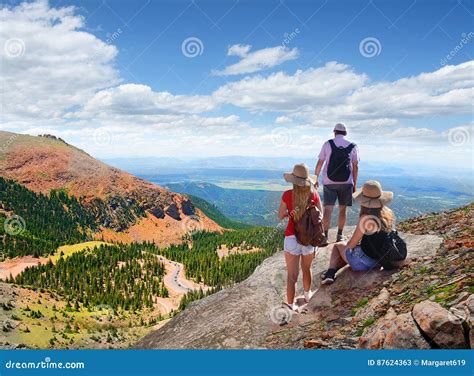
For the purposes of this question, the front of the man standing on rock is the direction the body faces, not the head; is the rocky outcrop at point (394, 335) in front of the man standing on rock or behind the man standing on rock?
behind

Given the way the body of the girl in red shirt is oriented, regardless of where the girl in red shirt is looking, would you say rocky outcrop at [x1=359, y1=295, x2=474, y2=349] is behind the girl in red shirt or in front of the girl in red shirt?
behind

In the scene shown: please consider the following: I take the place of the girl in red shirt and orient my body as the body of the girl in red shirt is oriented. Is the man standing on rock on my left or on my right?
on my right

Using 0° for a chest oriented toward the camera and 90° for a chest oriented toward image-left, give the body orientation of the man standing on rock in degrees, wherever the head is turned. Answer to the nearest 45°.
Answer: approximately 180°

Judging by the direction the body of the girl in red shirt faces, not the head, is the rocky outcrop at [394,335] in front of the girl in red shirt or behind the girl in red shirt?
behind

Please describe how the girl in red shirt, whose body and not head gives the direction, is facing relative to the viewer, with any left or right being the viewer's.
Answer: facing away from the viewer and to the left of the viewer

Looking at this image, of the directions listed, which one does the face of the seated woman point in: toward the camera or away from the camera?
away from the camera

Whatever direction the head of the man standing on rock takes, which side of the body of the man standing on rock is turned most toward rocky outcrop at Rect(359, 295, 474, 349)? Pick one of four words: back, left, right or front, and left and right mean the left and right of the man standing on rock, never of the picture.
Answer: back

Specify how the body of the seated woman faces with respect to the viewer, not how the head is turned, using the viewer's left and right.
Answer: facing away from the viewer and to the left of the viewer
